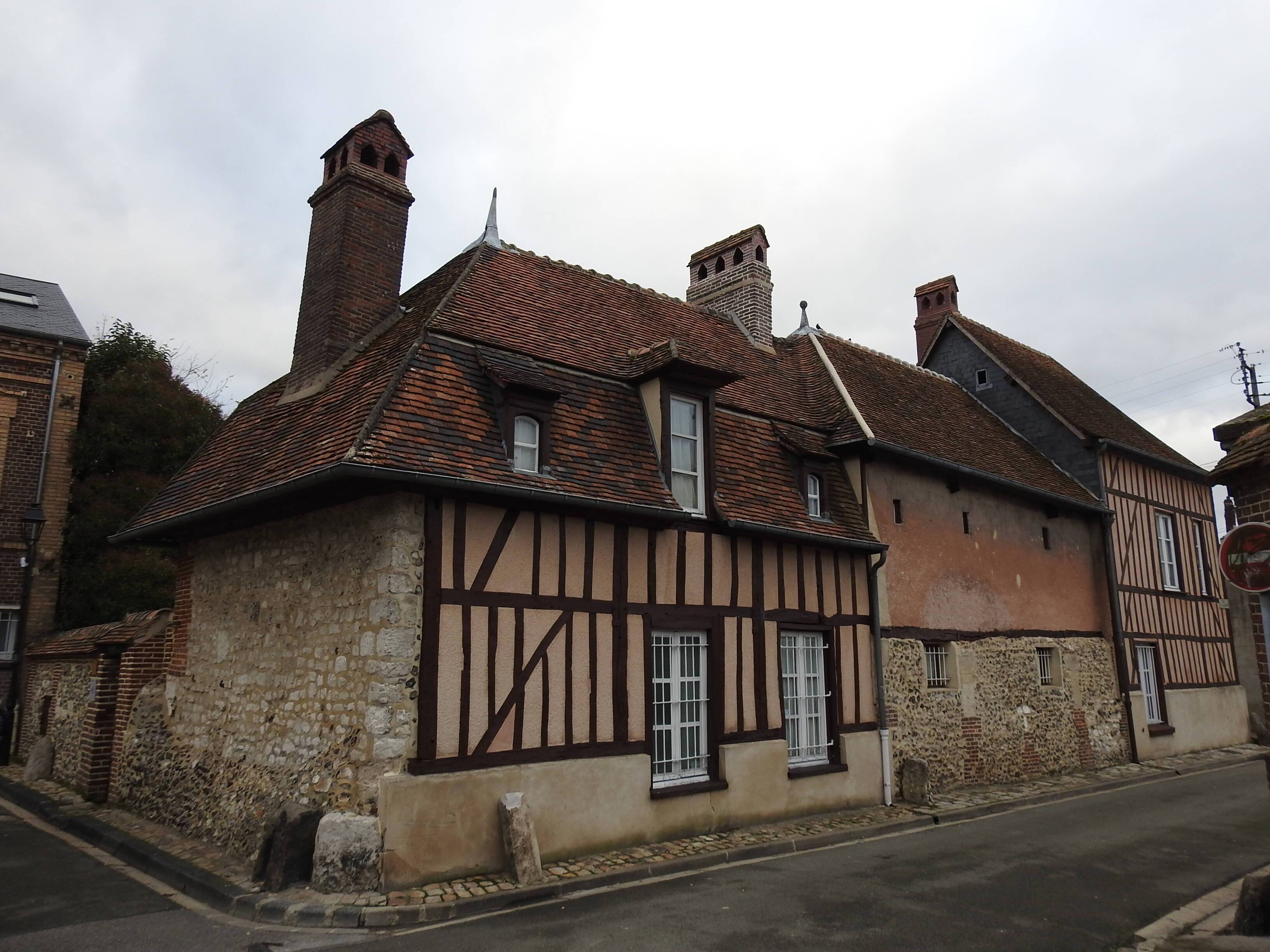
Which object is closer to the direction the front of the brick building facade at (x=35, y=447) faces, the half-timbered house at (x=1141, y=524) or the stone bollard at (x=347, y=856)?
the stone bollard

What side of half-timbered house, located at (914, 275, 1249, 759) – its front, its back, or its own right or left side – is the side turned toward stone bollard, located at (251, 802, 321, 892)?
right

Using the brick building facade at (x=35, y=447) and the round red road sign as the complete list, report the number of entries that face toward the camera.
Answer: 2

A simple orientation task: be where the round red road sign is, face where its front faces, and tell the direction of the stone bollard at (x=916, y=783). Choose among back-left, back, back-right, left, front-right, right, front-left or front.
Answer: back-right

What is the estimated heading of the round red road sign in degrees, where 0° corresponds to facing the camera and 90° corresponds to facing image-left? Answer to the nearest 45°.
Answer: approximately 0°

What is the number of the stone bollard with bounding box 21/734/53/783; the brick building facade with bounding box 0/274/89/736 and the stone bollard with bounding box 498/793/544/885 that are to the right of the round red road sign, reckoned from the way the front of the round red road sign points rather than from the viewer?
3

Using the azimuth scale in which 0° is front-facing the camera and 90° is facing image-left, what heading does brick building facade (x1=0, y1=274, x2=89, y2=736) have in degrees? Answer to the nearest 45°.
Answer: approximately 0°

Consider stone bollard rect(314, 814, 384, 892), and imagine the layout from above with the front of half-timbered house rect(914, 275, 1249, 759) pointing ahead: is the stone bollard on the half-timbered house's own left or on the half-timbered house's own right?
on the half-timbered house's own right

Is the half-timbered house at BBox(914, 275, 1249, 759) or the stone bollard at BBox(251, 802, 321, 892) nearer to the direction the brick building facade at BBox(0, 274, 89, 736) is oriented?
the stone bollard

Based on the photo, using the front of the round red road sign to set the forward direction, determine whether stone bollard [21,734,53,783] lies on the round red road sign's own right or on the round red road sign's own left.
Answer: on the round red road sign's own right

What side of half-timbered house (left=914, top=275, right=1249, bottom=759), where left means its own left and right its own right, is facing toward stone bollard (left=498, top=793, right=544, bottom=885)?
right
